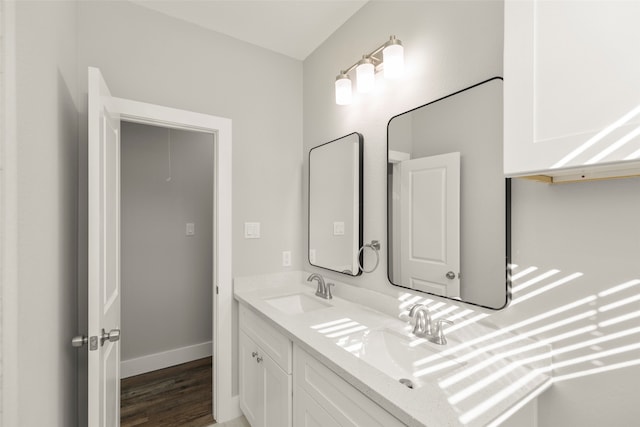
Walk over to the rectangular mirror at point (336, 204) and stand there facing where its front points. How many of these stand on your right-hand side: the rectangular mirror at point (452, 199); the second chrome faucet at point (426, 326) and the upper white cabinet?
0

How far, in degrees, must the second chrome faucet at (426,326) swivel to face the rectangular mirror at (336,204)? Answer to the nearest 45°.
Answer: approximately 90° to its right

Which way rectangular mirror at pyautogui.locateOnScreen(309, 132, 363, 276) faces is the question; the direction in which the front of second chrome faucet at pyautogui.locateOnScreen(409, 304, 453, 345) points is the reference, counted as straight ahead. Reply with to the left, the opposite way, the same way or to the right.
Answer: the same way

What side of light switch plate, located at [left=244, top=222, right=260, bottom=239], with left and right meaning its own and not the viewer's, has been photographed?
front

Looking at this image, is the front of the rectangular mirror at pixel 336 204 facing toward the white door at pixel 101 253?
yes

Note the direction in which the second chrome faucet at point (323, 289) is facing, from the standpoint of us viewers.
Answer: facing the viewer and to the left of the viewer

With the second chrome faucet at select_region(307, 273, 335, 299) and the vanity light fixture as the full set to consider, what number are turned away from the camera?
0

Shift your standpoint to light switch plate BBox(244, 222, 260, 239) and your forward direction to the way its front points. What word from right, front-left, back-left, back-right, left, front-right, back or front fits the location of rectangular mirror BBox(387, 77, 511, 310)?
front-left

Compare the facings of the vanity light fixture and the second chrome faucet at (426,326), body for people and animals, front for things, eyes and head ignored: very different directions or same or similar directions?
same or similar directions

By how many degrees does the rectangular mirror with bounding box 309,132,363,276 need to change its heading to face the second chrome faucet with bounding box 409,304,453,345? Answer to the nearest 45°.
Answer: approximately 90° to its left

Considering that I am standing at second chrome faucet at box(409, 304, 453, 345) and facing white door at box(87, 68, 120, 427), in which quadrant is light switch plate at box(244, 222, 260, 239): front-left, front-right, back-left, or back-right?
front-right

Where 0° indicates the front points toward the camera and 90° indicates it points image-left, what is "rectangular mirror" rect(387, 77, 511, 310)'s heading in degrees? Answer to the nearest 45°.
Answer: approximately 45°

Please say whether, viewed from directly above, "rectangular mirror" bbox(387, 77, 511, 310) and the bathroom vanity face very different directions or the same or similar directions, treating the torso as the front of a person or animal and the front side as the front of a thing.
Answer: same or similar directions

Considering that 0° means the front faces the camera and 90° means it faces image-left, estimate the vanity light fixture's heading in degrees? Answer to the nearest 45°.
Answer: approximately 45°

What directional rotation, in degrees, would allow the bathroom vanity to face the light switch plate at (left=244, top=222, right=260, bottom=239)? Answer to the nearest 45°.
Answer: approximately 90° to its right

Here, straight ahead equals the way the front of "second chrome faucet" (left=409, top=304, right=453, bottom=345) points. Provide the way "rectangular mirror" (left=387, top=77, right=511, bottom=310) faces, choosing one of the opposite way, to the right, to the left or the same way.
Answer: the same way

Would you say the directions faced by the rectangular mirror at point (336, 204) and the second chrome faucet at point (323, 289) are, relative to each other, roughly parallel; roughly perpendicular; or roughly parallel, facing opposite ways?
roughly parallel

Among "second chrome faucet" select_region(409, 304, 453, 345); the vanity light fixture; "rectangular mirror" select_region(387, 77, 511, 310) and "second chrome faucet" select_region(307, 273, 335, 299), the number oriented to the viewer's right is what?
0
